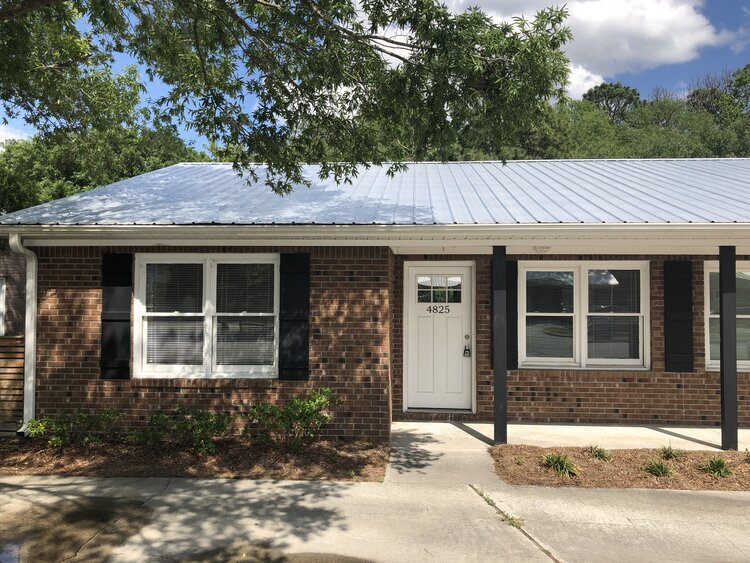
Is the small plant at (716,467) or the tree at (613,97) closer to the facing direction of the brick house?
the small plant

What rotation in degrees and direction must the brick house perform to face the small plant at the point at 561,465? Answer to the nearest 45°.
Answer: approximately 45° to its left

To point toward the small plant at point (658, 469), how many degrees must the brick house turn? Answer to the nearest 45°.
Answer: approximately 45° to its left

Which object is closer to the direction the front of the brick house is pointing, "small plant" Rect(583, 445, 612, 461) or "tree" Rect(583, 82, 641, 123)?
the small plant

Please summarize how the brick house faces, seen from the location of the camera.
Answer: facing the viewer
